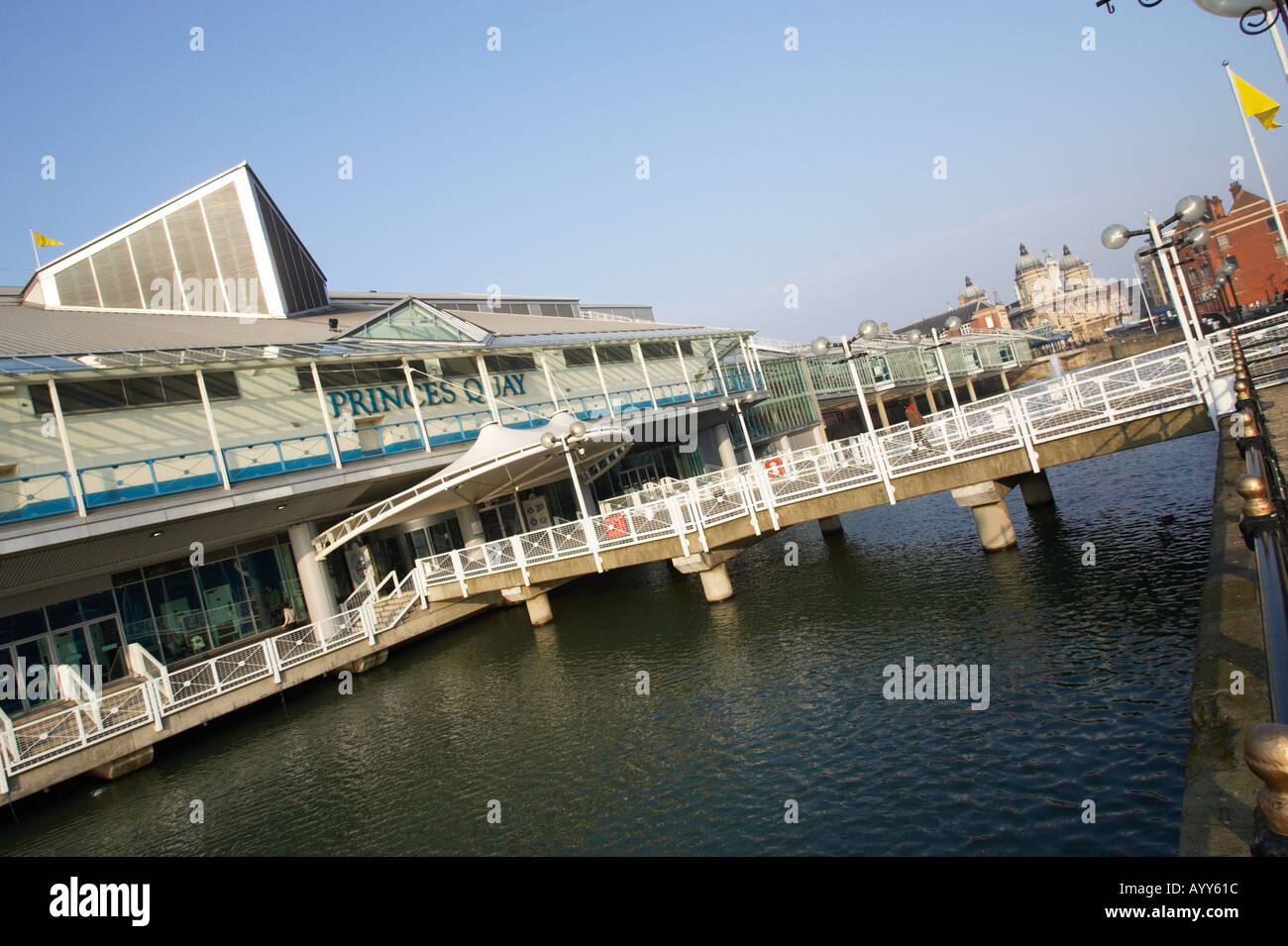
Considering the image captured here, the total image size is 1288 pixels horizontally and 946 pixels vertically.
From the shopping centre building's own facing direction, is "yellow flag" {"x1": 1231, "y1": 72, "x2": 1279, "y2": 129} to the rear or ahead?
ahead

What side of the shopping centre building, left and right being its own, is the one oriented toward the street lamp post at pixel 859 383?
front

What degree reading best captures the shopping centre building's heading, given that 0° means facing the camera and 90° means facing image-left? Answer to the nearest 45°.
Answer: approximately 315°
